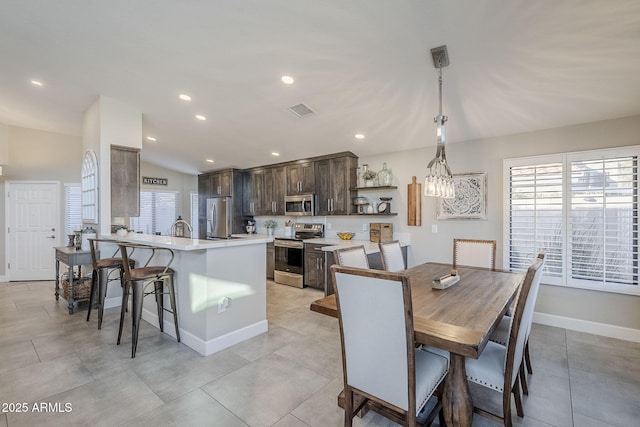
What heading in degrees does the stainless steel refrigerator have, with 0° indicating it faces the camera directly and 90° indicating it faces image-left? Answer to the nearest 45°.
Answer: approximately 45°

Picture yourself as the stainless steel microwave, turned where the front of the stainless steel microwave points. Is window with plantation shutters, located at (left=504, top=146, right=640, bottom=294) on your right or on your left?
on your left

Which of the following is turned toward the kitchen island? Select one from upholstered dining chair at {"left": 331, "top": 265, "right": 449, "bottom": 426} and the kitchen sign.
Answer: the kitchen sign

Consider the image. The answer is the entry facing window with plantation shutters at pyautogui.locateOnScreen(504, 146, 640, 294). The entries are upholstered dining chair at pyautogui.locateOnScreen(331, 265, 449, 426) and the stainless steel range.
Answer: the upholstered dining chair

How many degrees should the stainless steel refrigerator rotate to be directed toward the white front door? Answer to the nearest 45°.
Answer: approximately 45° to its right

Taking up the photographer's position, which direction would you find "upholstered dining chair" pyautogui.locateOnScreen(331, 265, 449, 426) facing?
facing away from the viewer and to the right of the viewer

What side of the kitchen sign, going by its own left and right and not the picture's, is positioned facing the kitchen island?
front

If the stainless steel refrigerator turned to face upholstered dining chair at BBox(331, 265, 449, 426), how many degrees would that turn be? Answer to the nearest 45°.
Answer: approximately 45° to its left

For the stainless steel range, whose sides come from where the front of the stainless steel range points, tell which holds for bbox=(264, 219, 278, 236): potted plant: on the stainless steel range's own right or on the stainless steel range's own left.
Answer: on the stainless steel range's own right

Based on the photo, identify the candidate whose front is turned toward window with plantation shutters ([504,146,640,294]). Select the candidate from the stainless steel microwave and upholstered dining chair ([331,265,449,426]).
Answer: the upholstered dining chair

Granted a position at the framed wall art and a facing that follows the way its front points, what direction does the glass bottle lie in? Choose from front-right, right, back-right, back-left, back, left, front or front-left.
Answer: right

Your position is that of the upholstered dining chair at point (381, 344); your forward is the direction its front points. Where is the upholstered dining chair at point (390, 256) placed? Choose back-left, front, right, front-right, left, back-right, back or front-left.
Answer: front-left
